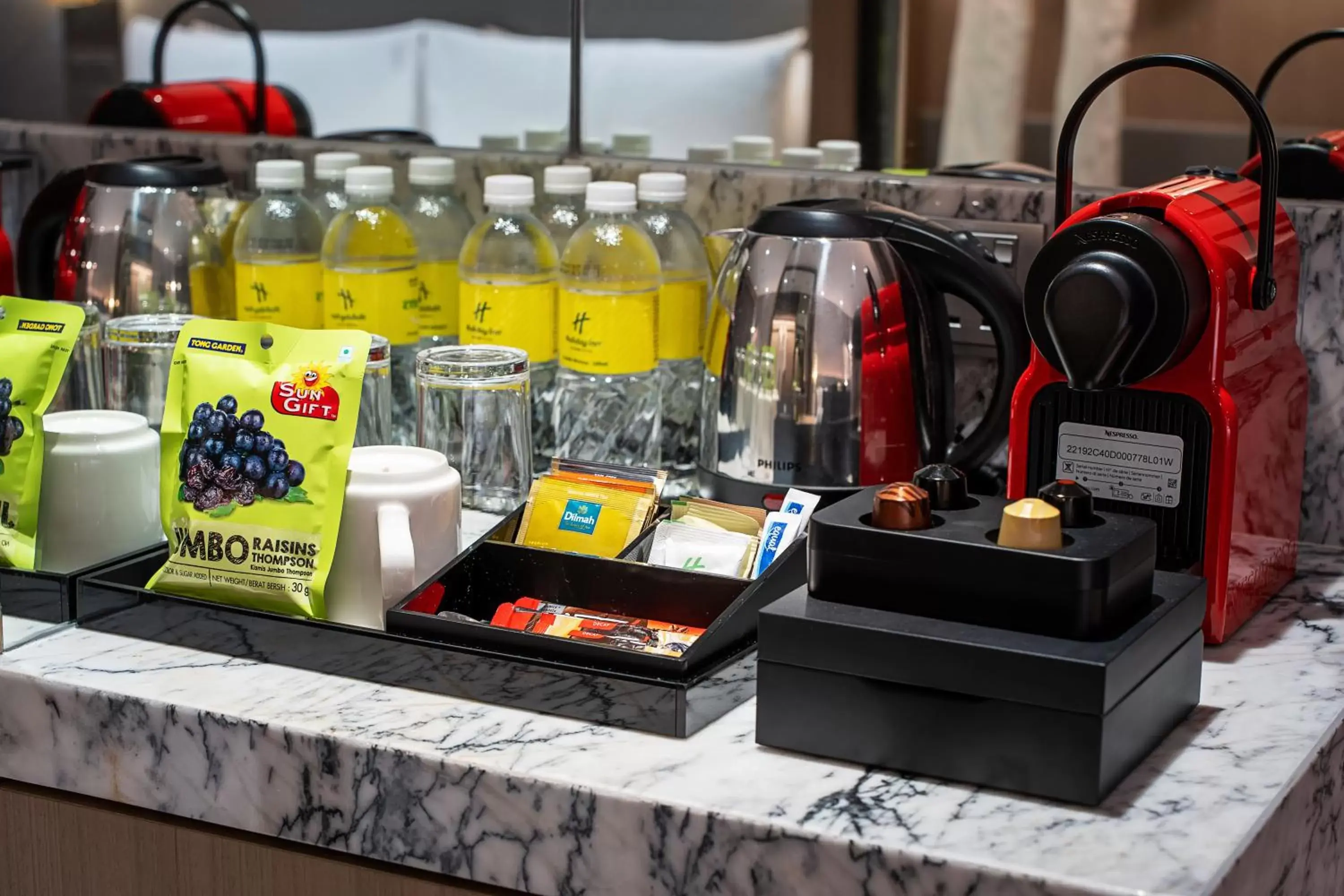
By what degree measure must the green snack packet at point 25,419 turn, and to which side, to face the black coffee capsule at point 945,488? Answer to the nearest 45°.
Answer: approximately 45° to its left

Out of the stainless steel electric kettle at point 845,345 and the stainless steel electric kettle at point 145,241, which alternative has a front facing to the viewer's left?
the stainless steel electric kettle at point 845,345

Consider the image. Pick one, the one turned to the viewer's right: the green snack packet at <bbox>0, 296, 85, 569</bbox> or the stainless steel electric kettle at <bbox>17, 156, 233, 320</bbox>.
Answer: the stainless steel electric kettle

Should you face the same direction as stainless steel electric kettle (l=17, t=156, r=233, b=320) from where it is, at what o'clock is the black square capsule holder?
The black square capsule holder is roughly at 2 o'clock from the stainless steel electric kettle.

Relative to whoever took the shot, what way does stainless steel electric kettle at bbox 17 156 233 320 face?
facing to the right of the viewer

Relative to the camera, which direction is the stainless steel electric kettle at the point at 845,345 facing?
to the viewer's left

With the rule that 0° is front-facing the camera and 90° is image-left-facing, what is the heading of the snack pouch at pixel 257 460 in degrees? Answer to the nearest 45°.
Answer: approximately 0°

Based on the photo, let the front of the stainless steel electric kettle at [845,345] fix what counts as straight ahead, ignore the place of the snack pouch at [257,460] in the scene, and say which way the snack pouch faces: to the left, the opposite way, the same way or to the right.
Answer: to the left
